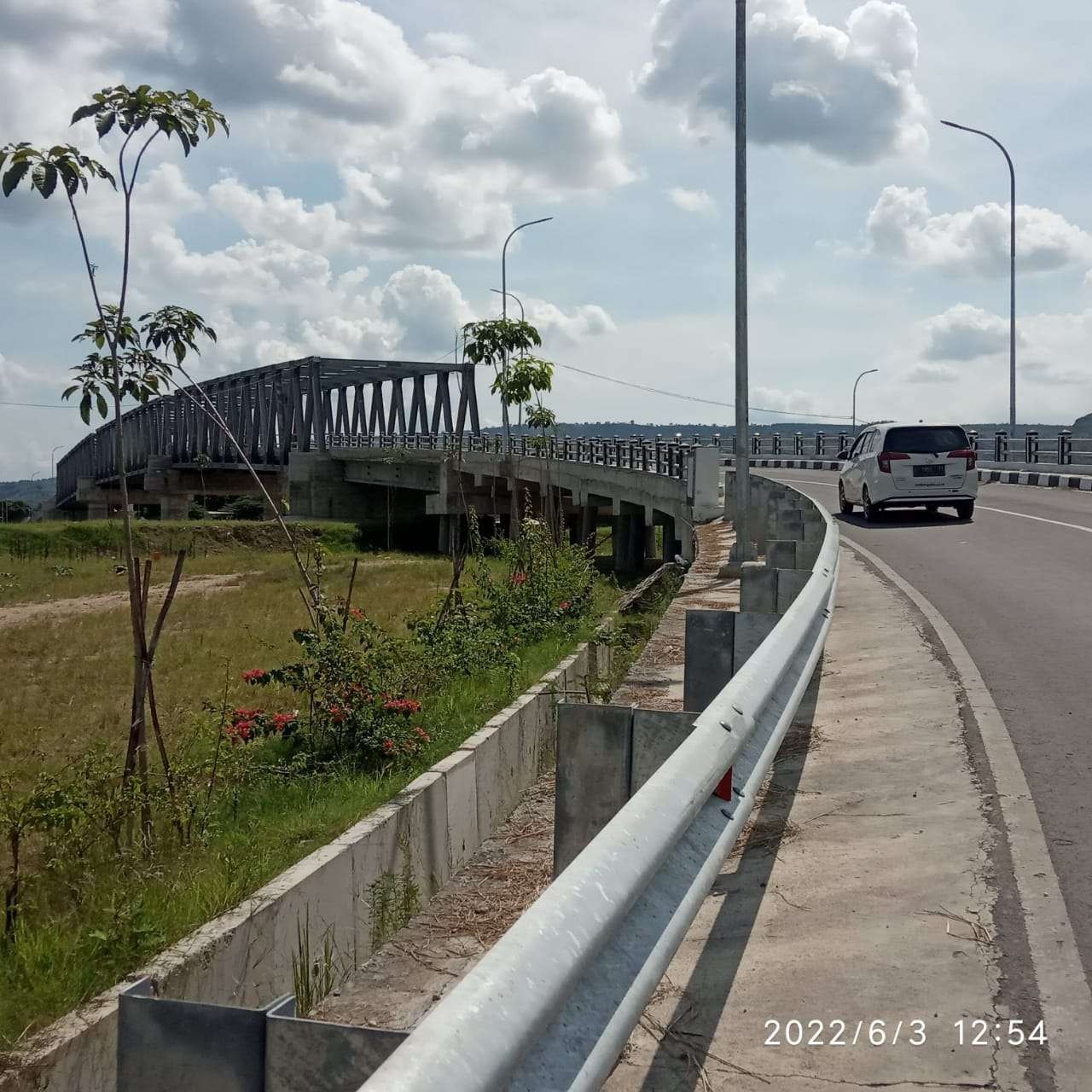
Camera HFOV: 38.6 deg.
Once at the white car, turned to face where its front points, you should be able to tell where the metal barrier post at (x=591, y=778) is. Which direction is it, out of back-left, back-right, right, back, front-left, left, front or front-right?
back-left

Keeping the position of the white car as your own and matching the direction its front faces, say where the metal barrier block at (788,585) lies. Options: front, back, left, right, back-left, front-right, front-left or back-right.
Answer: back-left

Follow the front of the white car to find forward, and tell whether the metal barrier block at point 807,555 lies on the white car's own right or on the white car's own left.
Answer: on the white car's own left

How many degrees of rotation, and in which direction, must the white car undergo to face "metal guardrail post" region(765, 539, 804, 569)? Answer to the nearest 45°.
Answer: approximately 135° to its left

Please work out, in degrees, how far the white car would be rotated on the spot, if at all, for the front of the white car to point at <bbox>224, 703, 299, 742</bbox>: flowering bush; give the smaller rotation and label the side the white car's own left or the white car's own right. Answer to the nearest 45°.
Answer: approximately 135° to the white car's own left

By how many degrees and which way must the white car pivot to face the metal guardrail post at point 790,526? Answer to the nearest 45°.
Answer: approximately 135° to its left

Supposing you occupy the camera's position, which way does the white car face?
facing away from the viewer and to the left of the viewer

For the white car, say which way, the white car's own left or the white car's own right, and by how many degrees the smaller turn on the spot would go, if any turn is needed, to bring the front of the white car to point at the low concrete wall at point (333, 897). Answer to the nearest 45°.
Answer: approximately 135° to the white car's own left

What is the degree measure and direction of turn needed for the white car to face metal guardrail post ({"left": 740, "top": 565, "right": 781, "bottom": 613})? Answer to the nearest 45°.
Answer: approximately 135° to its left

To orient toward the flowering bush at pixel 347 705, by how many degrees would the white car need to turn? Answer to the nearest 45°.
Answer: approximately 135° to its left

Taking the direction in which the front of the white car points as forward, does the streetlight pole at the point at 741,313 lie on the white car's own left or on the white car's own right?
on the white car's own left
